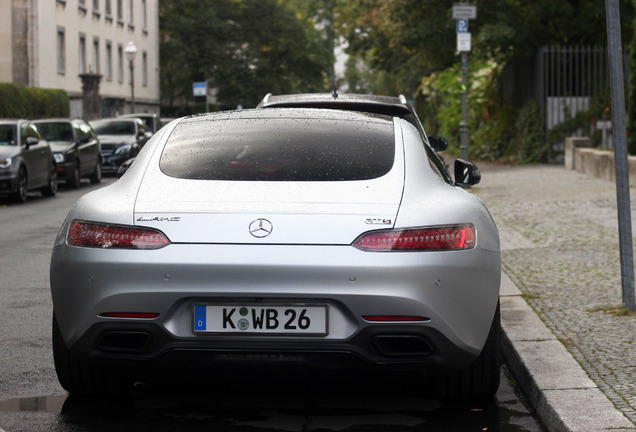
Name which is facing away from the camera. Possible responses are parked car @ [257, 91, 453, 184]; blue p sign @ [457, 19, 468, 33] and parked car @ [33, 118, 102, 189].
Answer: parked car @ [257, 91, 453, 184]

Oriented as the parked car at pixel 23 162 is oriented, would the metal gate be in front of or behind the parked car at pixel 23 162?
behind

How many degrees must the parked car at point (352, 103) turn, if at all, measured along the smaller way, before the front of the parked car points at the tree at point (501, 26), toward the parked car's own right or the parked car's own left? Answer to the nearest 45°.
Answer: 0° — it already faces it

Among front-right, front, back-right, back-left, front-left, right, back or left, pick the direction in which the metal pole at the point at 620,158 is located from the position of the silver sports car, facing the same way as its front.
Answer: front-right

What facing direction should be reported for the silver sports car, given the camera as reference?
facing away from the viewer

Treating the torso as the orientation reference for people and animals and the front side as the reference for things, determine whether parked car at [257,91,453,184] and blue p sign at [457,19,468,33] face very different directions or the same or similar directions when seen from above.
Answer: very different directions

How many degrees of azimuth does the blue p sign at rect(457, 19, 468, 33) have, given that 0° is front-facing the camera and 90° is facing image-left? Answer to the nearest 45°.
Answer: approximately 0°

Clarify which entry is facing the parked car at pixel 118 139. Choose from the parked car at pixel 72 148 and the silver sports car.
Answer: the silver sports car

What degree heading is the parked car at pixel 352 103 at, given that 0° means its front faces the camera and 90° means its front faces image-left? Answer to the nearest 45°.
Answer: approximately 180°

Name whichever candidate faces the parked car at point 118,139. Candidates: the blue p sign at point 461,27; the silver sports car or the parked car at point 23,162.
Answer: the silver sports car

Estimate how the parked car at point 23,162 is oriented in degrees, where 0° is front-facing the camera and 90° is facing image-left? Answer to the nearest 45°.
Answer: approximately 45°

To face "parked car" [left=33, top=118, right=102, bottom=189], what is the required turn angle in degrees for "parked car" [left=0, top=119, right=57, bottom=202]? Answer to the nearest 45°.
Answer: approximately 135° to its right
